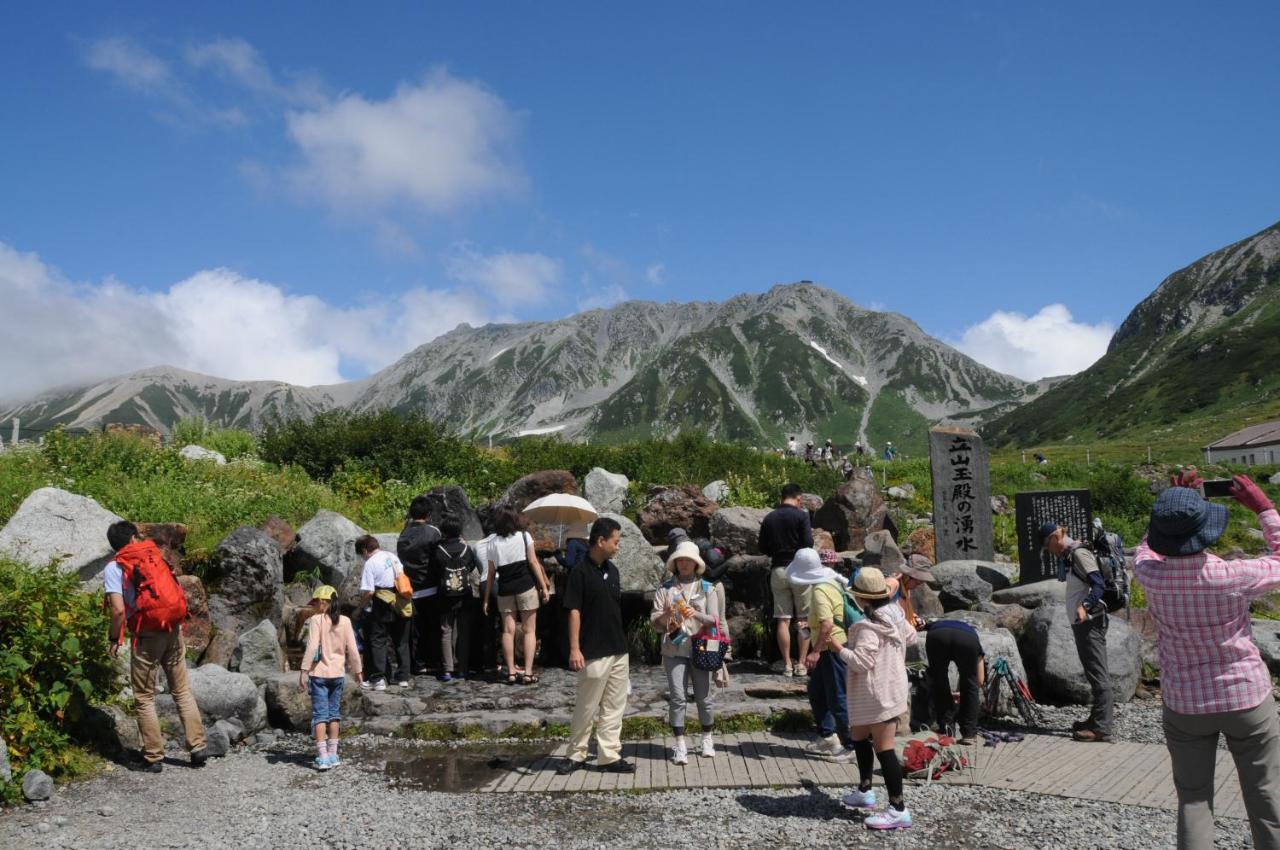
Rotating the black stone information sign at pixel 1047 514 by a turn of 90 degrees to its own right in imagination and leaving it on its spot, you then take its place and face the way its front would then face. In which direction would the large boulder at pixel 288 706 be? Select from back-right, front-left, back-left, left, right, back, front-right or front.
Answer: front-left

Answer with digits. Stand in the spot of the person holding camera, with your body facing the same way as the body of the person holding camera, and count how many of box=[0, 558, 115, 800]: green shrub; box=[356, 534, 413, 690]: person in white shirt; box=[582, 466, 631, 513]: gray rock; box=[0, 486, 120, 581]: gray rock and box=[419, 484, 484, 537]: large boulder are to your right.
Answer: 0

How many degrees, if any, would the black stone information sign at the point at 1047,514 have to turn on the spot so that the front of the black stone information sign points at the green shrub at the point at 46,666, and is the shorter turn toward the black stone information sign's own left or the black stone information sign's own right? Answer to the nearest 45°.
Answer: approximately 45° to the black stone information sign's own right

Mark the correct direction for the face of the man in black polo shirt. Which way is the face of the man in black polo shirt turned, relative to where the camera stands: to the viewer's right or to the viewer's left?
to the viewer's right

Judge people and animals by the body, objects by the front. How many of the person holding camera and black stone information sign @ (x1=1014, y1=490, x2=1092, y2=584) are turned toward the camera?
1

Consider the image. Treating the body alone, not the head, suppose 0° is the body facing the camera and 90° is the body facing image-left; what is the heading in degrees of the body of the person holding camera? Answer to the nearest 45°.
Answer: approximately 180°

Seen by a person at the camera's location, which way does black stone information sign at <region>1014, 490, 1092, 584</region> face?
facing the viewer

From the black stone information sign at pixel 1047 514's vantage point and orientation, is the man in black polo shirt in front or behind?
in front

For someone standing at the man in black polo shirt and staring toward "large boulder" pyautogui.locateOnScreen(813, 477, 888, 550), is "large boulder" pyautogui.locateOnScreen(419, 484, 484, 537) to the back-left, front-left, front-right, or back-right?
front-left

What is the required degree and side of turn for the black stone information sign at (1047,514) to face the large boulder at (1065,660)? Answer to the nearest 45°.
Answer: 0° — it already faces it

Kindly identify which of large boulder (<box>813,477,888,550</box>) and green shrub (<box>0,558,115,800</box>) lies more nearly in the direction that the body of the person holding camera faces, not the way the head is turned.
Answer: the large boulder

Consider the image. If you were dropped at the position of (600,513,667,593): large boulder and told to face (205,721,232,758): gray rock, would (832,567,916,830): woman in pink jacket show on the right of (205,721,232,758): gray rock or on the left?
left

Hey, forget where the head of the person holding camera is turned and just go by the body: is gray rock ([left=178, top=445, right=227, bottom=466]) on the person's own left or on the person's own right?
on the person's own left

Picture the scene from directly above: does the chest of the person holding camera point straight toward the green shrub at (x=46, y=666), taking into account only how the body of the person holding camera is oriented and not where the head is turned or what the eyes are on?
no

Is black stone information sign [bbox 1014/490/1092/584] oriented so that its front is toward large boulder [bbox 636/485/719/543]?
no

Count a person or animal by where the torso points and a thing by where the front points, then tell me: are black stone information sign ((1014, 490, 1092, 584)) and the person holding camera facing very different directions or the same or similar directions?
very different directions

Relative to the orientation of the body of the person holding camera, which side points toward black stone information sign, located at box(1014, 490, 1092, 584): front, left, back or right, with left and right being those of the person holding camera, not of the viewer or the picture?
front

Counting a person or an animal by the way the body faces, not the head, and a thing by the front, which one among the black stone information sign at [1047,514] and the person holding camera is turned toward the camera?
the black stone information sign
